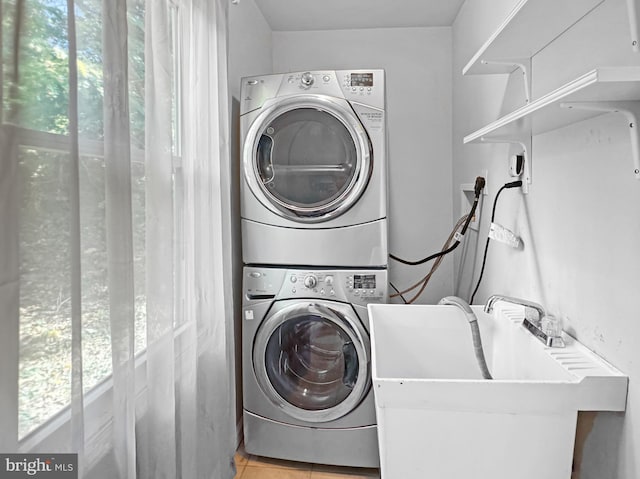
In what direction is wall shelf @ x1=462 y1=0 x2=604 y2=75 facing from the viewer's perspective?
to the viewer's left

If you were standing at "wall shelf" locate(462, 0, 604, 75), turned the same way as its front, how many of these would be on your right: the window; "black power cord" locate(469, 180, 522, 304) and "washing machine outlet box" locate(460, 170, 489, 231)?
2

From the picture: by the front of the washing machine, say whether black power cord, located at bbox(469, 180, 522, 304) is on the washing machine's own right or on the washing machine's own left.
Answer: on the washing machine's own left

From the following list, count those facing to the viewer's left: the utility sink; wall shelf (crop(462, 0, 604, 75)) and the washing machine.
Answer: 2

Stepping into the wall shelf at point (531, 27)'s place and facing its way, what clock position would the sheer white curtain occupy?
The sheer white curtain is roughly at 11 o'clock from the wall shelf.

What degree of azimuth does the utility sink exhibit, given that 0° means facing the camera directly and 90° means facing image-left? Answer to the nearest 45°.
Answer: approximately 90°

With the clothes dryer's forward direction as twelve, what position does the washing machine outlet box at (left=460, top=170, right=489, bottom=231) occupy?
The washing machine outlet box is roughly at 8 o'clock from the clothes dryer.

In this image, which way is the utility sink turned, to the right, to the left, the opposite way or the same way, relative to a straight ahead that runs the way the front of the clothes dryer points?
to the right

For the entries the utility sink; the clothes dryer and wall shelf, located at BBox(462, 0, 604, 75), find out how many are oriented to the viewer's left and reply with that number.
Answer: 2

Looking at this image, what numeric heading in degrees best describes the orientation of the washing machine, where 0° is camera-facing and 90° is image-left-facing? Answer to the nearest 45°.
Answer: approximately 0°

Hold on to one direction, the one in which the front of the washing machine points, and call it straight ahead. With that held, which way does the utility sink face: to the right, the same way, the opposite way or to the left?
to the right

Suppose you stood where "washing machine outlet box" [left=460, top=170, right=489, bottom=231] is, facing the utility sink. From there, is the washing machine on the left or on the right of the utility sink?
right

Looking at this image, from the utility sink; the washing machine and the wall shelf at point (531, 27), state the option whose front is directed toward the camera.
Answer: the washing machine
